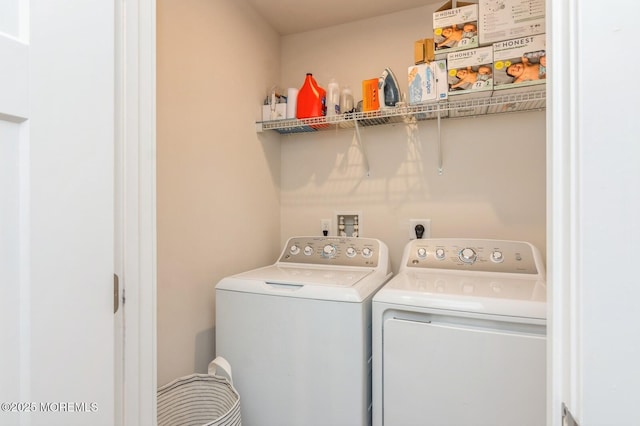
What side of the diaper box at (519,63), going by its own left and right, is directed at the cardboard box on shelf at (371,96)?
right

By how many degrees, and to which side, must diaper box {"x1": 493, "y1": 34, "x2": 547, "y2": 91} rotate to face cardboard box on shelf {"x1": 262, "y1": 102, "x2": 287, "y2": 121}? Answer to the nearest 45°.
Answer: approximately 90° to its right

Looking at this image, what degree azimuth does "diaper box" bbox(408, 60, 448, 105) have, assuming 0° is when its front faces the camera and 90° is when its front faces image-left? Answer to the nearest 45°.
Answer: approximately 0°

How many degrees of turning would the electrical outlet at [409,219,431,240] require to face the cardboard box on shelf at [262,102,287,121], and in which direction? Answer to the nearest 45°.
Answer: approximately 90° to its right

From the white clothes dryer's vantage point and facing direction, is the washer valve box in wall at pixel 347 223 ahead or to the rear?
to the rear
